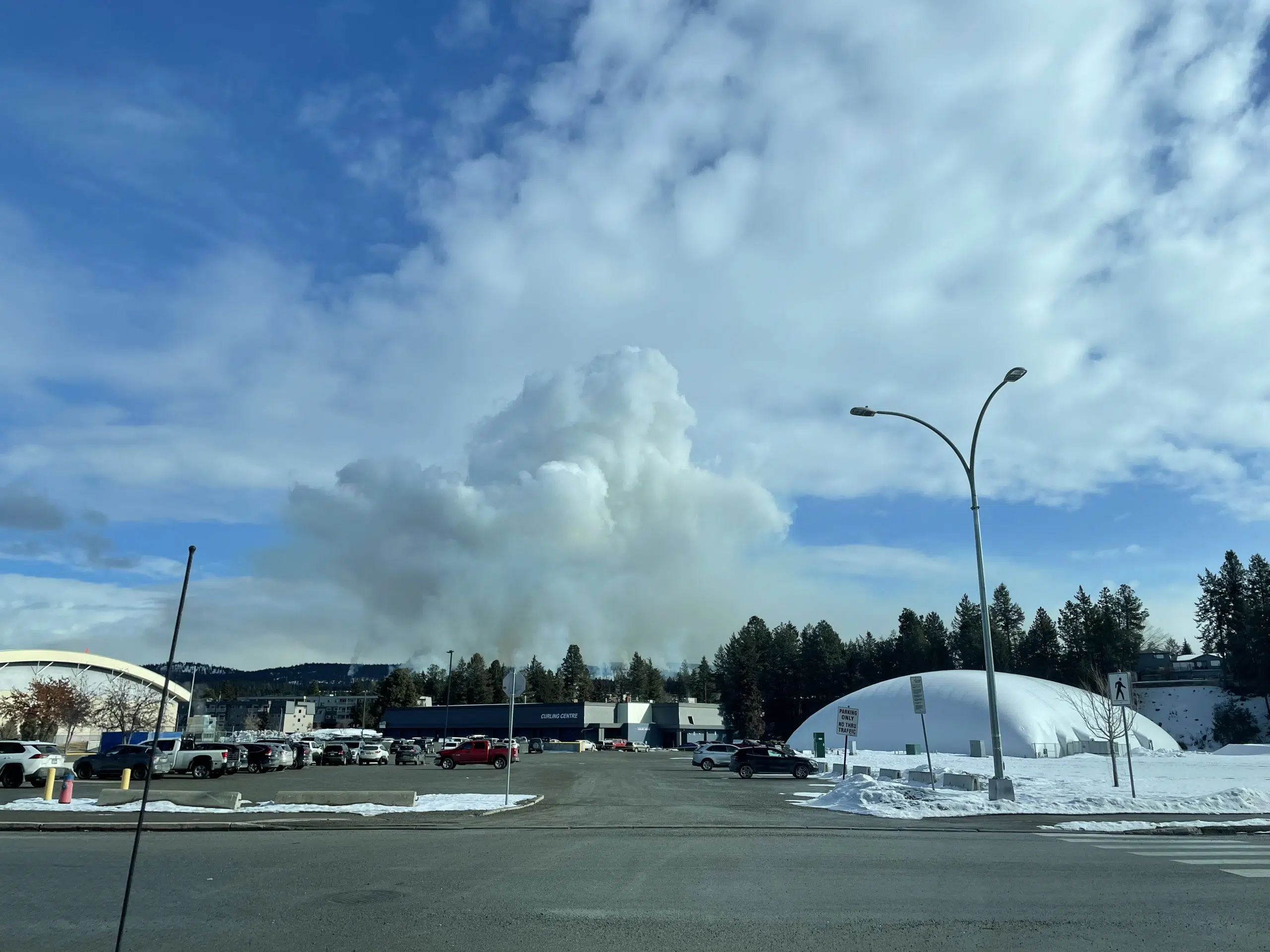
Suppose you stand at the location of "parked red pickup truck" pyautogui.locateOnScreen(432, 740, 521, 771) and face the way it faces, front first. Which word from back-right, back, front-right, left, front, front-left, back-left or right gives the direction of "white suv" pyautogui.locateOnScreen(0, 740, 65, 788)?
front-left

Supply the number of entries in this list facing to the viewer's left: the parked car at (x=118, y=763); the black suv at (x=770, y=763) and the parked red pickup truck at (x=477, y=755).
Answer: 2

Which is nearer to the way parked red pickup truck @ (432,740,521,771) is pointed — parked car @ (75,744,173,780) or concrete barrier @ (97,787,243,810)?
the parked car

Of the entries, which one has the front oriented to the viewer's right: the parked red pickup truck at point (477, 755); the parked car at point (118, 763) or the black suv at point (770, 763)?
the black suv

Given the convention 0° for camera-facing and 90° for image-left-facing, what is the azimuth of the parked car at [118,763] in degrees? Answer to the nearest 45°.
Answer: approximately 90°

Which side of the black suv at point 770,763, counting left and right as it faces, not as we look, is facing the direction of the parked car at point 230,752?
back

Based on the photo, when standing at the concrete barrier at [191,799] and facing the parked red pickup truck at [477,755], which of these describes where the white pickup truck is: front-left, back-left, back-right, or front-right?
front-left

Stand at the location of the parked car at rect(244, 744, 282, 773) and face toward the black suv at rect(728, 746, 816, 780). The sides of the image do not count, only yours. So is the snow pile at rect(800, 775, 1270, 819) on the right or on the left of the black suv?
right

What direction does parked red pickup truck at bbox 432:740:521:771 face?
to the viewer's left

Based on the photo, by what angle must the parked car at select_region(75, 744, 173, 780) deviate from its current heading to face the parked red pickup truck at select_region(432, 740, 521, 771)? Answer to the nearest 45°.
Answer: approximately 180°

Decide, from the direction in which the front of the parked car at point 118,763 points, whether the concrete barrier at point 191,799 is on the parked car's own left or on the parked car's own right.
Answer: on the parked car's own left

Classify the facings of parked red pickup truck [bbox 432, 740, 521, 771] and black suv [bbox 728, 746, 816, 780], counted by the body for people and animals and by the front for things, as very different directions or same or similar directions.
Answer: very different directions

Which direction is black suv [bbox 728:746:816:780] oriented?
to the viewer's right
